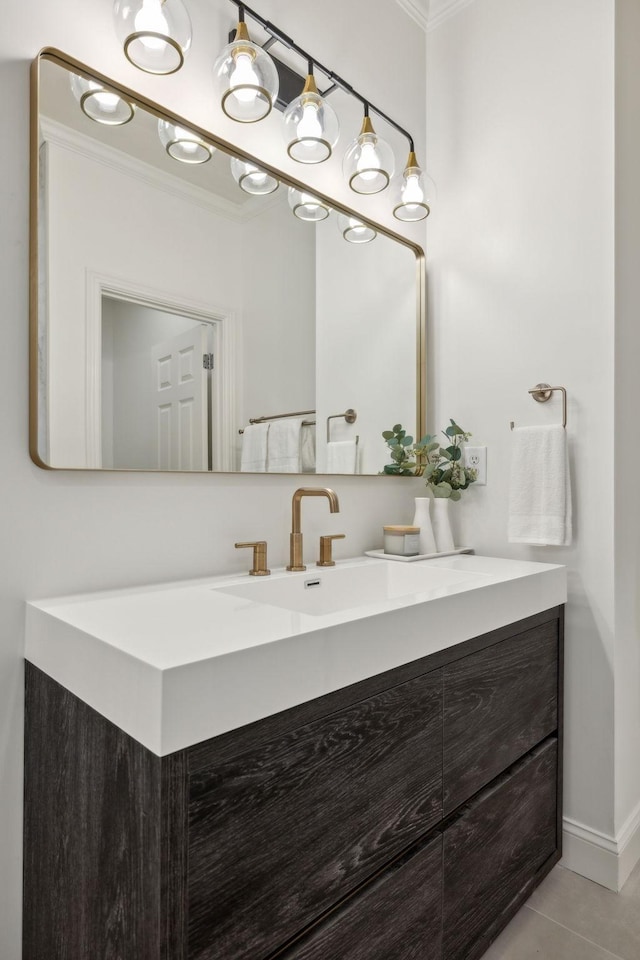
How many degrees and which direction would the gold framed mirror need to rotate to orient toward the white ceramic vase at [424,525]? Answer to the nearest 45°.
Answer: approximately 90° to its left

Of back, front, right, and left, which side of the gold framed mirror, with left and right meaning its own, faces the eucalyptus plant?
left

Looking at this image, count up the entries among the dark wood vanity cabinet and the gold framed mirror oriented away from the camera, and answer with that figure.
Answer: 0

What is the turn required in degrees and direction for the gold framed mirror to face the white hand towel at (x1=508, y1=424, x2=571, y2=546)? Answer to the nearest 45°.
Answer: approximately 45° to its left
